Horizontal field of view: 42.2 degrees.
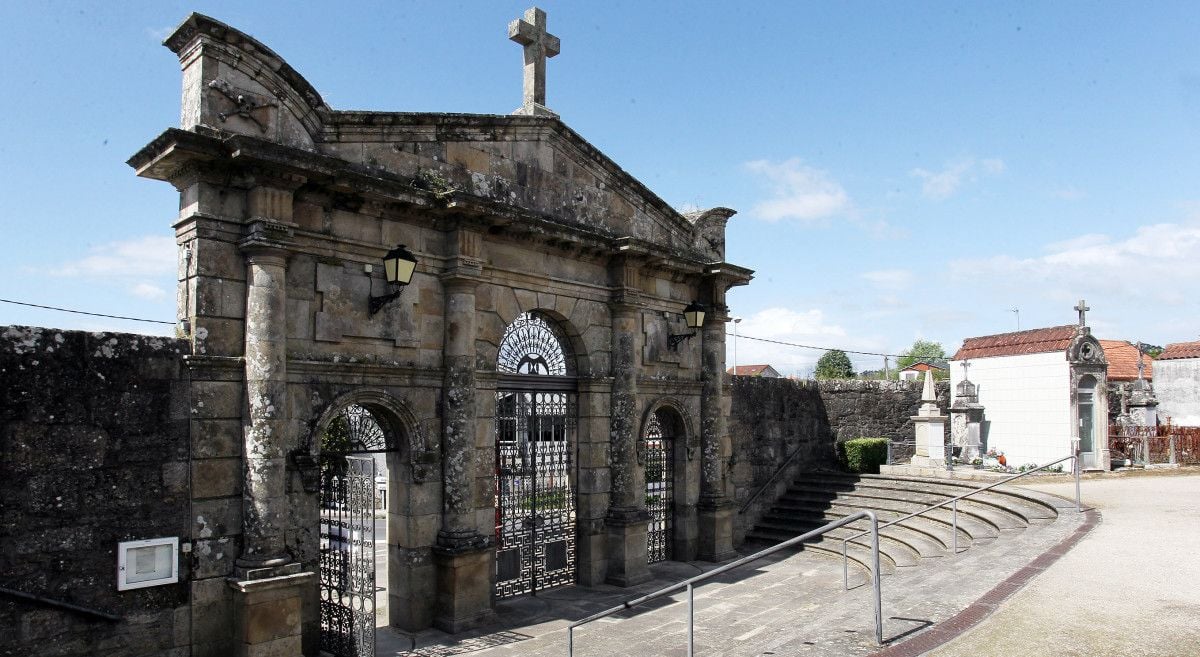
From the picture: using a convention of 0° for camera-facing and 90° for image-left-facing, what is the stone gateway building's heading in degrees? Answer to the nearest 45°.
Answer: approximately 315°

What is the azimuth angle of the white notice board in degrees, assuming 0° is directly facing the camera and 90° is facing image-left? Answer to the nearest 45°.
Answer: approximately 315°

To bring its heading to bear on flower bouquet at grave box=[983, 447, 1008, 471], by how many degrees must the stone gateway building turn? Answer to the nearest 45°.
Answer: approximately 90° to its left
